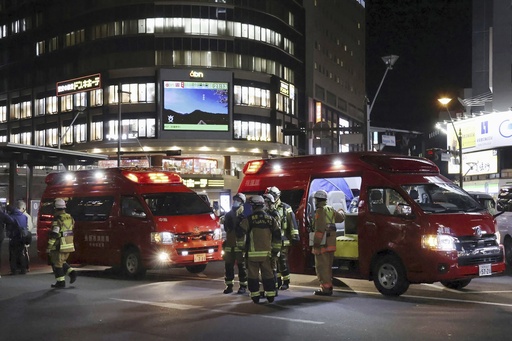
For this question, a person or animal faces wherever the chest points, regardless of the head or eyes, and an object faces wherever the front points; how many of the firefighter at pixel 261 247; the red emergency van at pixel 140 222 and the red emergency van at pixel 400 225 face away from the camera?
1

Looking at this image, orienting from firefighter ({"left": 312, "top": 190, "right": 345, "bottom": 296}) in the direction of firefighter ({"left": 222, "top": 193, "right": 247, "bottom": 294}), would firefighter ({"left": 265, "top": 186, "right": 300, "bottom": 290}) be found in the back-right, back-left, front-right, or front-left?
front-right

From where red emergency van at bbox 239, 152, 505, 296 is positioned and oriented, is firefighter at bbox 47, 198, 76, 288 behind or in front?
behind

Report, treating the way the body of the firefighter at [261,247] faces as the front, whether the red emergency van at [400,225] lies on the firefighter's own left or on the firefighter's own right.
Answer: on the firefighter's own right

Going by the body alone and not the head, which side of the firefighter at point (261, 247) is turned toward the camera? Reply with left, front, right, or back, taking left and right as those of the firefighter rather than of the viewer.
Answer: back

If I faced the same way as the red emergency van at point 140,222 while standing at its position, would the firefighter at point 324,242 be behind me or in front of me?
in front

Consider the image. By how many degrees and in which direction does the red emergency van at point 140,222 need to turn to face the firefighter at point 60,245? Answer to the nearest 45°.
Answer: approximately 90° to its right

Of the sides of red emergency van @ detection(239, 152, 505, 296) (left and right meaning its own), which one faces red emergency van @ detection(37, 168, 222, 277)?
back

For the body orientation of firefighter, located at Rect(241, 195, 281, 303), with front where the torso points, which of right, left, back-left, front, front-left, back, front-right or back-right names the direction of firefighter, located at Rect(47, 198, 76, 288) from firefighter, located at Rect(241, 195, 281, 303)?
front-left

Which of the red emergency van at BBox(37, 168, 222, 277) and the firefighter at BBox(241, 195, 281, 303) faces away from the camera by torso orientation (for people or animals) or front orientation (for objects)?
the firefighter

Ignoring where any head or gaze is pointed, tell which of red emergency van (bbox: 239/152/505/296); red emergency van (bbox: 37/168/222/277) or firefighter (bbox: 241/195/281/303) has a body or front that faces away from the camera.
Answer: the firefighter

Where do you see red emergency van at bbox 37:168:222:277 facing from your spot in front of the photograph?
facing the viewer and to the right of the viewer

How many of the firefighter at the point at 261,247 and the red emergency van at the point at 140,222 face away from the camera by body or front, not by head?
1

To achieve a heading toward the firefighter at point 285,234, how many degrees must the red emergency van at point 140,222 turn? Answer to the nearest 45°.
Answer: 0° — it already faces them

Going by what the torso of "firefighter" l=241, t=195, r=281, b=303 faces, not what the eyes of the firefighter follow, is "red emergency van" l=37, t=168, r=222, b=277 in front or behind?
in front
